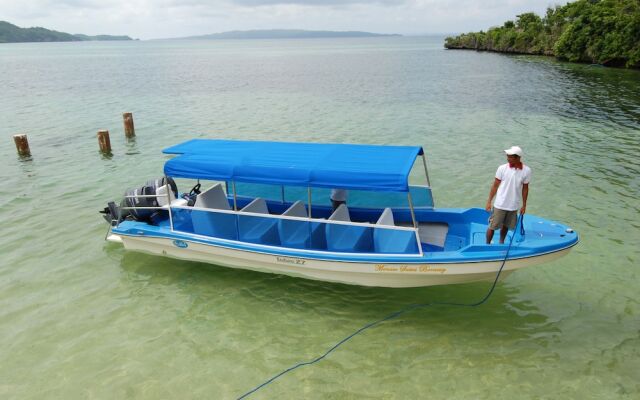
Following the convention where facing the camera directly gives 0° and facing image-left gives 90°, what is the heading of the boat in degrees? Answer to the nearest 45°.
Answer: approximately 270°

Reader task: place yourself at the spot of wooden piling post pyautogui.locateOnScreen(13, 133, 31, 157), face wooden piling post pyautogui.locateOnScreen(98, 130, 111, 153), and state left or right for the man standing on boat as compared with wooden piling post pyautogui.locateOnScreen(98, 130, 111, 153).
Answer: right

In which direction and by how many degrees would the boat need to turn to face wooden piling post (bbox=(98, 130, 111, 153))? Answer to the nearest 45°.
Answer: approximately 135° to its left

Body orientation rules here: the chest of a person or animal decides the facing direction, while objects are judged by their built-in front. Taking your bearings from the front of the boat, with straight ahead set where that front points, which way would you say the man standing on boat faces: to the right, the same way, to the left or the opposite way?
to the right

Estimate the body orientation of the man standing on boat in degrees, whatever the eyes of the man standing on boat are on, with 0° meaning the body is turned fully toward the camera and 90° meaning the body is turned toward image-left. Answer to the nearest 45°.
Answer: approximately 0°

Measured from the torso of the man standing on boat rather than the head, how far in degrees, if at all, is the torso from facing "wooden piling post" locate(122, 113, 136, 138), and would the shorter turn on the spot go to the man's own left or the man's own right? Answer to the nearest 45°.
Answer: approximately 135° to the man's own right

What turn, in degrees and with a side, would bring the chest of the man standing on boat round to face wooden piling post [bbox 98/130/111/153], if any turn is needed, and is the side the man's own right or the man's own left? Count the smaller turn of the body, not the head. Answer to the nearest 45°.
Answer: approximately 90° to the man's own right

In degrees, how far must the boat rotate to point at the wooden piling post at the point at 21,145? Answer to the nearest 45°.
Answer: approximately 135° to its left

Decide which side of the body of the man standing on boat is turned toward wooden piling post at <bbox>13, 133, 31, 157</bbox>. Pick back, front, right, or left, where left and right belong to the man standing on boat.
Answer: right

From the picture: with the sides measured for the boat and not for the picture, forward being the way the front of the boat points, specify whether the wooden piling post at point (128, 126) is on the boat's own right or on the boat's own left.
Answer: on the boat's own left
